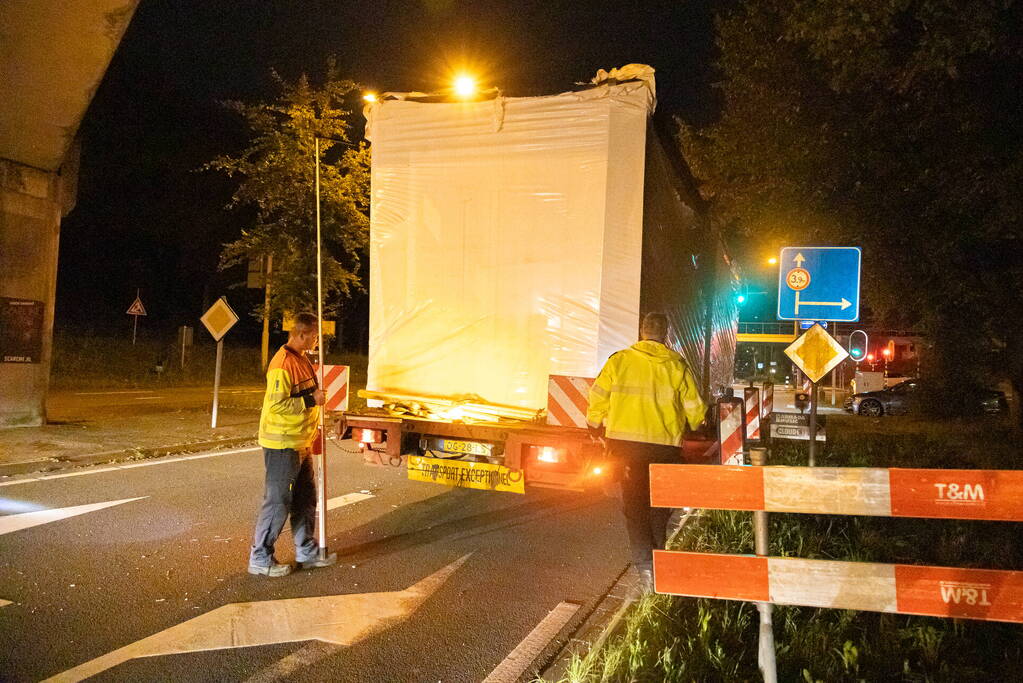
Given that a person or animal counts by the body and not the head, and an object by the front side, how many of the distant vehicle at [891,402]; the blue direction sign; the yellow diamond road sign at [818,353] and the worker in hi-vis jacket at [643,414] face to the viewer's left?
1

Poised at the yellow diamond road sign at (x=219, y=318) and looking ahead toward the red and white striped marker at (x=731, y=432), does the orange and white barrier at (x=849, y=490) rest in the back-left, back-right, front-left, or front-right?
front-right

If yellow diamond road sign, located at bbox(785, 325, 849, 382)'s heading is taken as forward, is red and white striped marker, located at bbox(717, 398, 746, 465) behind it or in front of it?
in front

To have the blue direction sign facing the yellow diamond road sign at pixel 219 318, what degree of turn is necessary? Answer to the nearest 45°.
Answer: approximately 90° to its right

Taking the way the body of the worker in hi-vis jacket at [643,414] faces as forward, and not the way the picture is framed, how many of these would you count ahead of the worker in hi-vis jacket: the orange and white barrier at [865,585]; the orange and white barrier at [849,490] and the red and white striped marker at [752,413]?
1

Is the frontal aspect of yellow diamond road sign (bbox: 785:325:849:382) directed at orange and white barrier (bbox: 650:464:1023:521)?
yes

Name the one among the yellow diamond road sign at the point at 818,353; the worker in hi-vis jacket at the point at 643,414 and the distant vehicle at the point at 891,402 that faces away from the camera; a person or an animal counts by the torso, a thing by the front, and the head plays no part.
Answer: the worker in hi-vis jacket

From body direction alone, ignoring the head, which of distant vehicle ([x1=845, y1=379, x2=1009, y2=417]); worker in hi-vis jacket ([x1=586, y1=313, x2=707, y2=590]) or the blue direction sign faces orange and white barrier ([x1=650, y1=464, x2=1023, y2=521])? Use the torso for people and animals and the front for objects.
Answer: the blue direction sign

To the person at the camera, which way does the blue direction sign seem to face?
facing the viewer

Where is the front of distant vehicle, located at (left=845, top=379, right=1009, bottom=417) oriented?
to the viewer's left

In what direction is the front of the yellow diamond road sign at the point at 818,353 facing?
toward the camera

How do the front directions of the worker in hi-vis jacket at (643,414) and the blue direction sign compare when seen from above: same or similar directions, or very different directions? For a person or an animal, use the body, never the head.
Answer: very different directions

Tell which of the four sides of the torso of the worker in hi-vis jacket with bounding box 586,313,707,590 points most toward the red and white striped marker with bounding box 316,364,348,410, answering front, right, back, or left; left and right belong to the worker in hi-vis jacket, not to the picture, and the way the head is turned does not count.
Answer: left

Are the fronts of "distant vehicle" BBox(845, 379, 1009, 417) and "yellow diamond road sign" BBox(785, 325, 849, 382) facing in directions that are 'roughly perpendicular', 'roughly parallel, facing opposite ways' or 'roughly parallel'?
roughly perpendicular

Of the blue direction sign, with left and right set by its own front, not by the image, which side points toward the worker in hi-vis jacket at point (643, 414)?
front

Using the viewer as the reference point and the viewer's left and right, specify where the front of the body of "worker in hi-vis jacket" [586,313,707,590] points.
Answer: facing away from the viewer

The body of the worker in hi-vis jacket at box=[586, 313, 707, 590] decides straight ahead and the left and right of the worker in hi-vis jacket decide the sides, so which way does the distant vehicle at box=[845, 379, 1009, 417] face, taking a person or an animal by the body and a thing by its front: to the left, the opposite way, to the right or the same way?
to the left

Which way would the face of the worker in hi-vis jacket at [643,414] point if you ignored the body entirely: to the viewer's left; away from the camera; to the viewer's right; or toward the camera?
away from the camera
